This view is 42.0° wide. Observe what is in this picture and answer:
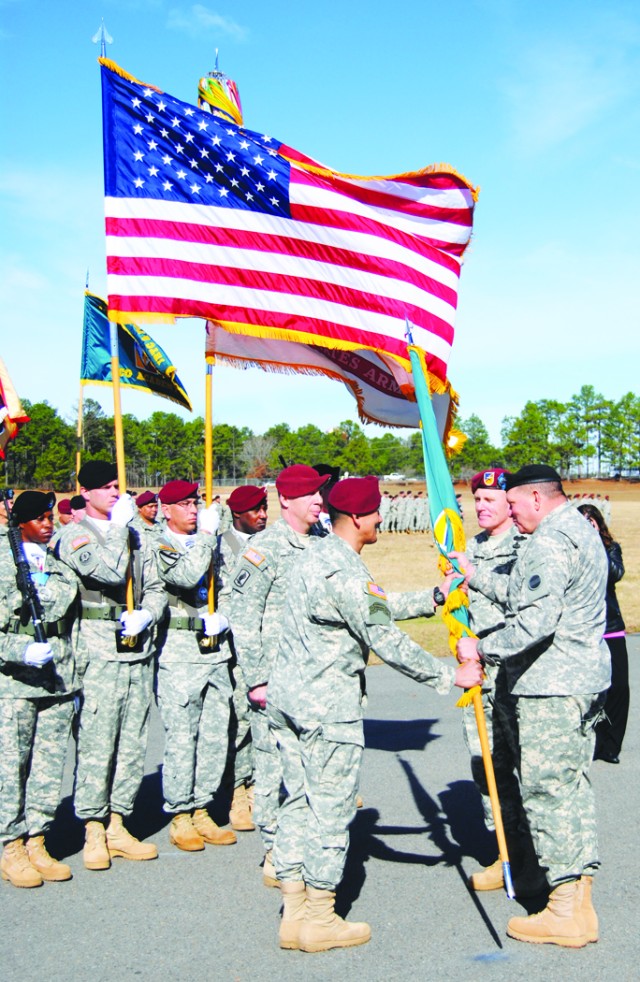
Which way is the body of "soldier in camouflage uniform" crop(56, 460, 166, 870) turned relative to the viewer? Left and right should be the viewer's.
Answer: facing the viewer and to the right of the viewer

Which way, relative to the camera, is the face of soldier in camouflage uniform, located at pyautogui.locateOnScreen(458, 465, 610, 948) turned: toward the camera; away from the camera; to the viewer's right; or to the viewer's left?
to the viewer's left

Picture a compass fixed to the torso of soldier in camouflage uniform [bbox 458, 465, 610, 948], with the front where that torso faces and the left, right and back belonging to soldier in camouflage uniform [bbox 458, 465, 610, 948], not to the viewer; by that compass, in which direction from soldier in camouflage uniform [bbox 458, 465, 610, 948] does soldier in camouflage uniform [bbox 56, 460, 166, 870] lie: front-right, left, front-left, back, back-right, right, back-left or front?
front

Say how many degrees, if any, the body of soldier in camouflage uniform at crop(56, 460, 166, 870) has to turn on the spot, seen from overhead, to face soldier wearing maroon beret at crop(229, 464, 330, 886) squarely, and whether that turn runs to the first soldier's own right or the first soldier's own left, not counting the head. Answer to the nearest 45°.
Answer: approximately 45° to the first soldier's own left

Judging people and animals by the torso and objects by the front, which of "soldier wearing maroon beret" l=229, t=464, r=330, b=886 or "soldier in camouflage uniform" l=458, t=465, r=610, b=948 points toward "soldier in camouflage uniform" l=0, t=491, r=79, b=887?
"soldier in camouflage uniform" l=458, t=465, r=610, b=948

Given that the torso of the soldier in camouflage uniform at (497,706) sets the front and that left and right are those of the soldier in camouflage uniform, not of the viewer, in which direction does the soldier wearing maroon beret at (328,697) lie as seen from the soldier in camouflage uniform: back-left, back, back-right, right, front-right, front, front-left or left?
front

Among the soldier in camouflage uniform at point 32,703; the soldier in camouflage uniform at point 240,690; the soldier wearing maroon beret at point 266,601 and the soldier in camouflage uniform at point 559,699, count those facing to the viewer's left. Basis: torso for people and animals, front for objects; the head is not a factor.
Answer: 1

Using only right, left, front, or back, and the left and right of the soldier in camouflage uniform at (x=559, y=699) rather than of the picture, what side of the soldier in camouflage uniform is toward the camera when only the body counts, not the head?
left

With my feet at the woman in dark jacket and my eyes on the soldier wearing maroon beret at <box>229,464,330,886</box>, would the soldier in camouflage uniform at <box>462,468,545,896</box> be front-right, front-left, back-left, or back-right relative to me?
front-left

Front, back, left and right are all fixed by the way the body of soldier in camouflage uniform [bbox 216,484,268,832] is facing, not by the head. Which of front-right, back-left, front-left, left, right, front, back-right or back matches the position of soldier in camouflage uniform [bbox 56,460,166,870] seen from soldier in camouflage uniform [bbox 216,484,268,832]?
right

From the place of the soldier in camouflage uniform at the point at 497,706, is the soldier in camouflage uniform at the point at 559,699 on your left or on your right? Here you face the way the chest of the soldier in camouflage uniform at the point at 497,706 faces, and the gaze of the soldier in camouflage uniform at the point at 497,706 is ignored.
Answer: on your left
